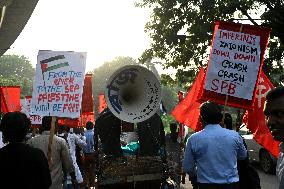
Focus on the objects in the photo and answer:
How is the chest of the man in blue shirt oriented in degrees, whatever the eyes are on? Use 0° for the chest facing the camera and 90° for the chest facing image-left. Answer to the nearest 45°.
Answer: approximately 180°

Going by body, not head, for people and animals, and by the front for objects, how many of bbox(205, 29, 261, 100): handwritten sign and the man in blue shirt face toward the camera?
1

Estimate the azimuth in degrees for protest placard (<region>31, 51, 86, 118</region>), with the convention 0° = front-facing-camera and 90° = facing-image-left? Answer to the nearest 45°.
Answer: approximately 0°

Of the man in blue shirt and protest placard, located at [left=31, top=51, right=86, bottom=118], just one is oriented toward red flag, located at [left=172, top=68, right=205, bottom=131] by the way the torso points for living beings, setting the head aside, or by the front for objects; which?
the man in blue shirt

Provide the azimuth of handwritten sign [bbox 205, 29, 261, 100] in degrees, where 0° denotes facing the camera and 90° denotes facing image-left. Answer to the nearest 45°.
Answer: approximately 0°

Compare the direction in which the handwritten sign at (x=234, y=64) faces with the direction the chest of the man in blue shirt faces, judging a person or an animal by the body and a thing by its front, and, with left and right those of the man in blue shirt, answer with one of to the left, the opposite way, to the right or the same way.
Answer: the opposite way

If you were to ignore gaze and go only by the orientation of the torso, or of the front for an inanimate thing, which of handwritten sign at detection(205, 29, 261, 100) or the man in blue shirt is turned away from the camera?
the man in blue shirt

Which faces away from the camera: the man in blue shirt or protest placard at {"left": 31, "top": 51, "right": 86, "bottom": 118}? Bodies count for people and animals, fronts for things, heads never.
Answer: the man in blue shirt

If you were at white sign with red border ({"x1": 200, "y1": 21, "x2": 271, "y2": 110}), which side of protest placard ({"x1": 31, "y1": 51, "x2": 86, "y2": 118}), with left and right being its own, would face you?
left

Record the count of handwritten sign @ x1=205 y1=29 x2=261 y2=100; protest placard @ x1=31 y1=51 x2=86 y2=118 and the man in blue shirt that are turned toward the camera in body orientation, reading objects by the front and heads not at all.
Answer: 2

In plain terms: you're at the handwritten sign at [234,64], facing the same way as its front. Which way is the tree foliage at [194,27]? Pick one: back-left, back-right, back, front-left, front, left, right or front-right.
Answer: back

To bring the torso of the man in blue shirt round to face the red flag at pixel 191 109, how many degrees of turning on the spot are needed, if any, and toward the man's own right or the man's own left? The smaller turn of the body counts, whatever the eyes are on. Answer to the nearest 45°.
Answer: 0° — they already face it

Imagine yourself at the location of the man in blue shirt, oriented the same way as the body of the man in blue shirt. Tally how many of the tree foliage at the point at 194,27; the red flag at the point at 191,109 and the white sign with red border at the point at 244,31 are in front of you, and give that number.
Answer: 3

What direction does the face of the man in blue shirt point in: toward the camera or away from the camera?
away from the camera

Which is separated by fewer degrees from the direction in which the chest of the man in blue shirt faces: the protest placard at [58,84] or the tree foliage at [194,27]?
the tree foliage
